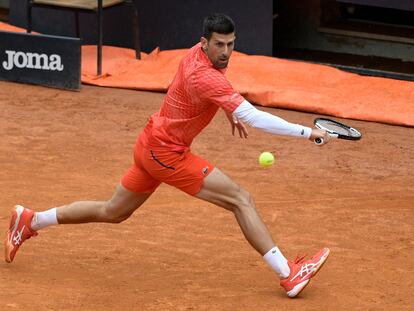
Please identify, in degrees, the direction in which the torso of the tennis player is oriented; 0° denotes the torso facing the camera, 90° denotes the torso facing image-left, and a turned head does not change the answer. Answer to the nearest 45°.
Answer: approximately 270°
